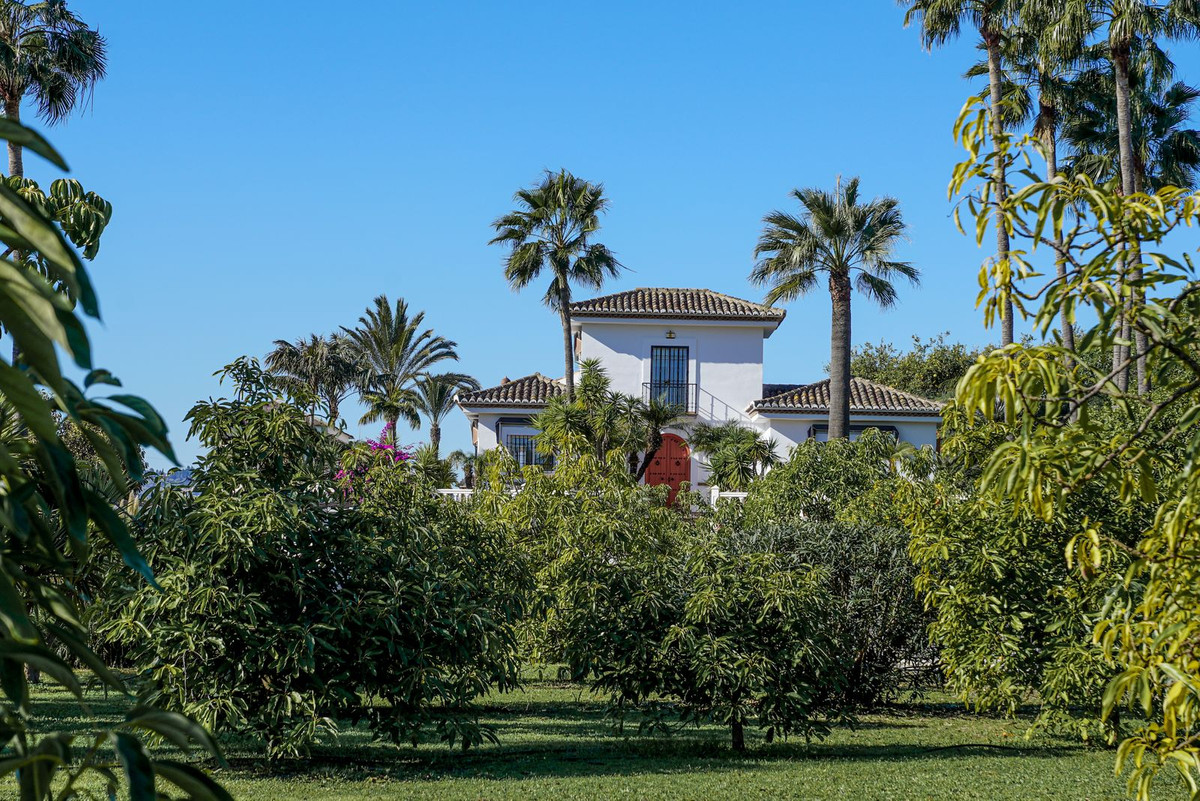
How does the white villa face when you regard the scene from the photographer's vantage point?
facing the viewer

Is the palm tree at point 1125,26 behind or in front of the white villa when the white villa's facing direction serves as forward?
in front

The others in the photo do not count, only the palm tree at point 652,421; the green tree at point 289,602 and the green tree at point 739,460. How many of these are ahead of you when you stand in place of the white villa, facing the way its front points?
3

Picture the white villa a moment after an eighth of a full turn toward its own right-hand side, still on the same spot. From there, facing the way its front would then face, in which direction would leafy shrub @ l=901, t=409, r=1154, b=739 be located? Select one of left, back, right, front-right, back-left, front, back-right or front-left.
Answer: front-left

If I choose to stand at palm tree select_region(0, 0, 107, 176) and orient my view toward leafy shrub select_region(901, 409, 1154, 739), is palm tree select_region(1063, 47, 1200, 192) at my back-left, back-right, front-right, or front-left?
front-left

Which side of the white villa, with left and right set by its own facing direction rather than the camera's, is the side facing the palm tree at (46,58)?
front

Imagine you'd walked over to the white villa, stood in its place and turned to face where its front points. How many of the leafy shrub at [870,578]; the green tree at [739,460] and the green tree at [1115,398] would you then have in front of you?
3

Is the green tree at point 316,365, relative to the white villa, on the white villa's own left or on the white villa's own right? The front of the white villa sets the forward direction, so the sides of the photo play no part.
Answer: on the white villa's own right

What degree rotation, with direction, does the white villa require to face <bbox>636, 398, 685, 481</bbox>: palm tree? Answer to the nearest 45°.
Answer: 0° — it already faces it

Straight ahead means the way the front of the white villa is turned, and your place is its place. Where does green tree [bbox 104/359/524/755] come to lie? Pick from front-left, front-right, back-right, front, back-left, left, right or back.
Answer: front

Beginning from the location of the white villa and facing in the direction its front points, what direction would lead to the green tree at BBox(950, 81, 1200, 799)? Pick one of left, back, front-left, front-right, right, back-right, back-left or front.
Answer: front

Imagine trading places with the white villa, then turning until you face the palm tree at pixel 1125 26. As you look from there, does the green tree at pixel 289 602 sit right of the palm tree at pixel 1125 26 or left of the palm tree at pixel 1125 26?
right

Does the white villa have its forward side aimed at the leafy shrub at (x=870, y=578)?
yes

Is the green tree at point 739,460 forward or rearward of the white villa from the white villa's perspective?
forward

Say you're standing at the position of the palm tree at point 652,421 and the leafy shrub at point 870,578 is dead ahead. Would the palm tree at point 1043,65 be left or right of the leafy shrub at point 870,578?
left
